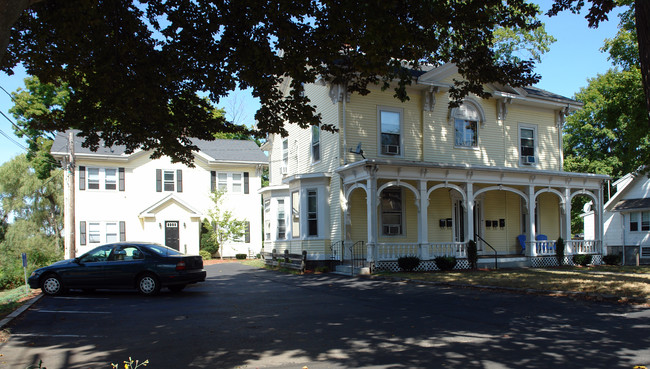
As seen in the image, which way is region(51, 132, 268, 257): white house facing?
toward the camera

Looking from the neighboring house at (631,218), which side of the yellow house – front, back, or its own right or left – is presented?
left

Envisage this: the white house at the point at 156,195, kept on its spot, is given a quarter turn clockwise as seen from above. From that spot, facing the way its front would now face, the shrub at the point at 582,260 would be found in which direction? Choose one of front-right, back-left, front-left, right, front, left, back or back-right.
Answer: back-left

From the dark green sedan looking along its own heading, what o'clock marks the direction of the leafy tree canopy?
The leafy tree canopy is roughly at 7 o'clock from the dark green sedan.

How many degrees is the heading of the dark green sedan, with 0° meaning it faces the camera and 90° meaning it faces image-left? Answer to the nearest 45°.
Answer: approximately 135°

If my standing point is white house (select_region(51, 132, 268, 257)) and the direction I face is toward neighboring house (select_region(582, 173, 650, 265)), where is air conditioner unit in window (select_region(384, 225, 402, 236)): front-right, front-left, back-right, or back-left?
front-right

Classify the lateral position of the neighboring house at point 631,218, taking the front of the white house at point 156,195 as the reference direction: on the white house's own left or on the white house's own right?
on the white house's own left

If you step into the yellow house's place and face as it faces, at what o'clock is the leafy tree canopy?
The leafy tree canopy is roughly at 2 o'clock from the yellow house.

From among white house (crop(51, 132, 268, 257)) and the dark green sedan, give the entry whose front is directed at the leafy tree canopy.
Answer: the white house

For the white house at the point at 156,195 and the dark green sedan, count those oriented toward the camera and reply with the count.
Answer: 1

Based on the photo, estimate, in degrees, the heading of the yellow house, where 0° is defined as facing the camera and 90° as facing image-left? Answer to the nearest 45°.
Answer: approximately 315°

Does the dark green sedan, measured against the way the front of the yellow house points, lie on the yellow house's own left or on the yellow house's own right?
on the yellow house's own right
